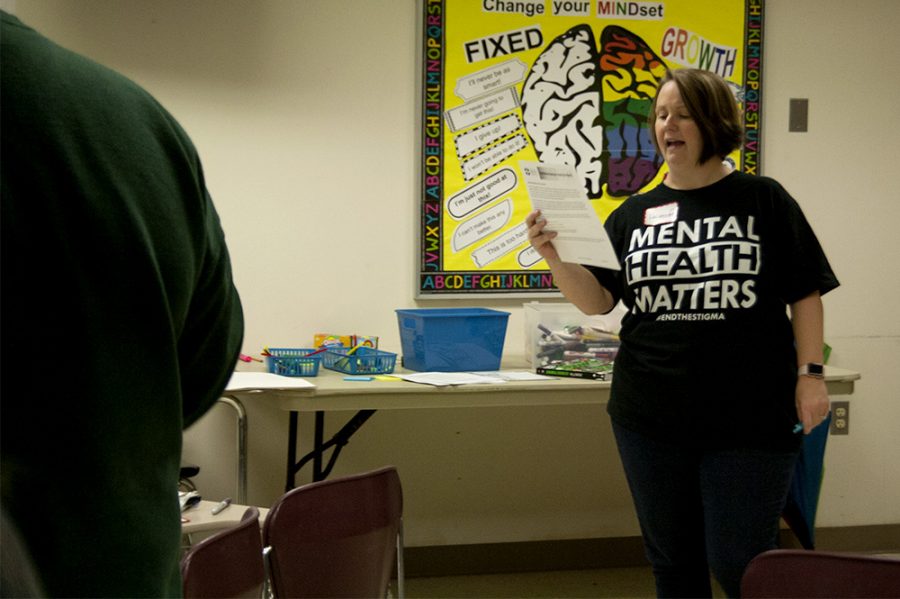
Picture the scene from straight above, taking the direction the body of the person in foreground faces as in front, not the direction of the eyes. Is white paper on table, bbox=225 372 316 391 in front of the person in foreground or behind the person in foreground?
in front

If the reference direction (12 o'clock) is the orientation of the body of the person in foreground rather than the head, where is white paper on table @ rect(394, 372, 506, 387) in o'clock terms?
The white paper on table is roughly at 1 o'clock from the person in foreground.

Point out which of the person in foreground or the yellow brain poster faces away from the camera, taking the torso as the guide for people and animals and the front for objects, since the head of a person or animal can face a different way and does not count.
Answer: the person in foreground

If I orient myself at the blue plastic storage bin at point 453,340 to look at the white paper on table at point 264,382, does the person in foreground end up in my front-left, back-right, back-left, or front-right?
front-left

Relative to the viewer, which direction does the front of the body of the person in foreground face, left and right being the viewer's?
facing away from the viewer

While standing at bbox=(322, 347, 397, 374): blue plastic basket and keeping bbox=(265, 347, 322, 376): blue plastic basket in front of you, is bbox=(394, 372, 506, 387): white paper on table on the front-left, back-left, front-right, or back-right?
back-left

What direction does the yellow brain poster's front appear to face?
toward the camera
